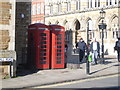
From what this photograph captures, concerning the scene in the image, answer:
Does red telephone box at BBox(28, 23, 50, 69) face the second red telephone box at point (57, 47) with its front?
no

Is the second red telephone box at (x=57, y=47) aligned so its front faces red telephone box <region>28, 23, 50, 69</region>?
no

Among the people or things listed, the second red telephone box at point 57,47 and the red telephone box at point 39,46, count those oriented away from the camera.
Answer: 0

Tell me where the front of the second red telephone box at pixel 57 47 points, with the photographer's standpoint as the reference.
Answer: facing the viewer and to the right of the viewer

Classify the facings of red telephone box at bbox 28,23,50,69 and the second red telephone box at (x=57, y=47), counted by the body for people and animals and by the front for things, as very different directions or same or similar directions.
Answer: same or similar directions
